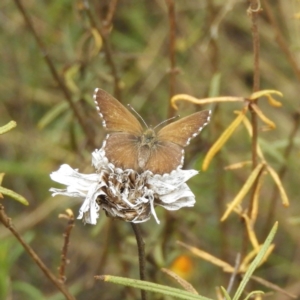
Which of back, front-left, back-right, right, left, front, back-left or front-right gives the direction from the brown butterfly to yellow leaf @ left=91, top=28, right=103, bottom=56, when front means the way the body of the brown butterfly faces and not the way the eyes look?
front

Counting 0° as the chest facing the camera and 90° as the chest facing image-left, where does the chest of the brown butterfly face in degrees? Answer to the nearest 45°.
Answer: approximately 180°

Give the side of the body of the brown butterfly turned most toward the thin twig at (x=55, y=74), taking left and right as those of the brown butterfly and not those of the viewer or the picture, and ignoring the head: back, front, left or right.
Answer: front

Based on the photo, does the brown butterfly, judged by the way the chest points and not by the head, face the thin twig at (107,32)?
yes
